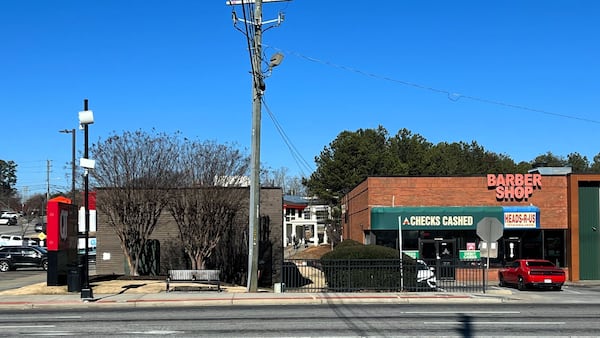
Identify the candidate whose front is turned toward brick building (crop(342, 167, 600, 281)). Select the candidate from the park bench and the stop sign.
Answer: the stop sign

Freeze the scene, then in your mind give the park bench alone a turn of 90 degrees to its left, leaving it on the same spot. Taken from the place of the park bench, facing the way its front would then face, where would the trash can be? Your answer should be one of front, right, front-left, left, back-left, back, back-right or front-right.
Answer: back

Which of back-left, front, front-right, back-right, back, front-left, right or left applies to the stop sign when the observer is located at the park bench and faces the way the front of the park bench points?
left

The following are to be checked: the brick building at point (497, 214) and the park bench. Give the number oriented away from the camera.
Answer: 0

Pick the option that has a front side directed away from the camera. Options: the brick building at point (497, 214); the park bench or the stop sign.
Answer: the stop sign

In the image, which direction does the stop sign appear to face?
away from the camera

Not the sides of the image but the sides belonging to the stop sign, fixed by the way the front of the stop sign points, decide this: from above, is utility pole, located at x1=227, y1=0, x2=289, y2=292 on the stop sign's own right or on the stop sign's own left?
on the stop sign's own left

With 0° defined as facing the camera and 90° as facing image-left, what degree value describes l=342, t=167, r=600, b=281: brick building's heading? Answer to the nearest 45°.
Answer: approximately 0°

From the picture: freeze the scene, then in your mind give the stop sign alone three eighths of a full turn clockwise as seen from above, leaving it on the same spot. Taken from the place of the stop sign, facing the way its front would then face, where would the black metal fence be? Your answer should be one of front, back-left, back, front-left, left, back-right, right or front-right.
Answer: back-right

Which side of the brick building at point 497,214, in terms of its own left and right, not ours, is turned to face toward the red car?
front

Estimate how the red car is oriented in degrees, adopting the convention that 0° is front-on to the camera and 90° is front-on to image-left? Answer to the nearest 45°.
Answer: approximately 135°

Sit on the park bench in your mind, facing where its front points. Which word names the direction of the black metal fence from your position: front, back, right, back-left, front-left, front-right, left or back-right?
left

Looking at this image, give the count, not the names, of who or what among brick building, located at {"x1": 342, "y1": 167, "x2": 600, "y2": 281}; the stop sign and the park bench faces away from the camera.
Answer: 1

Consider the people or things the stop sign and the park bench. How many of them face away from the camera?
1

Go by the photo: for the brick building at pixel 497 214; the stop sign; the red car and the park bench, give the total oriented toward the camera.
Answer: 2
